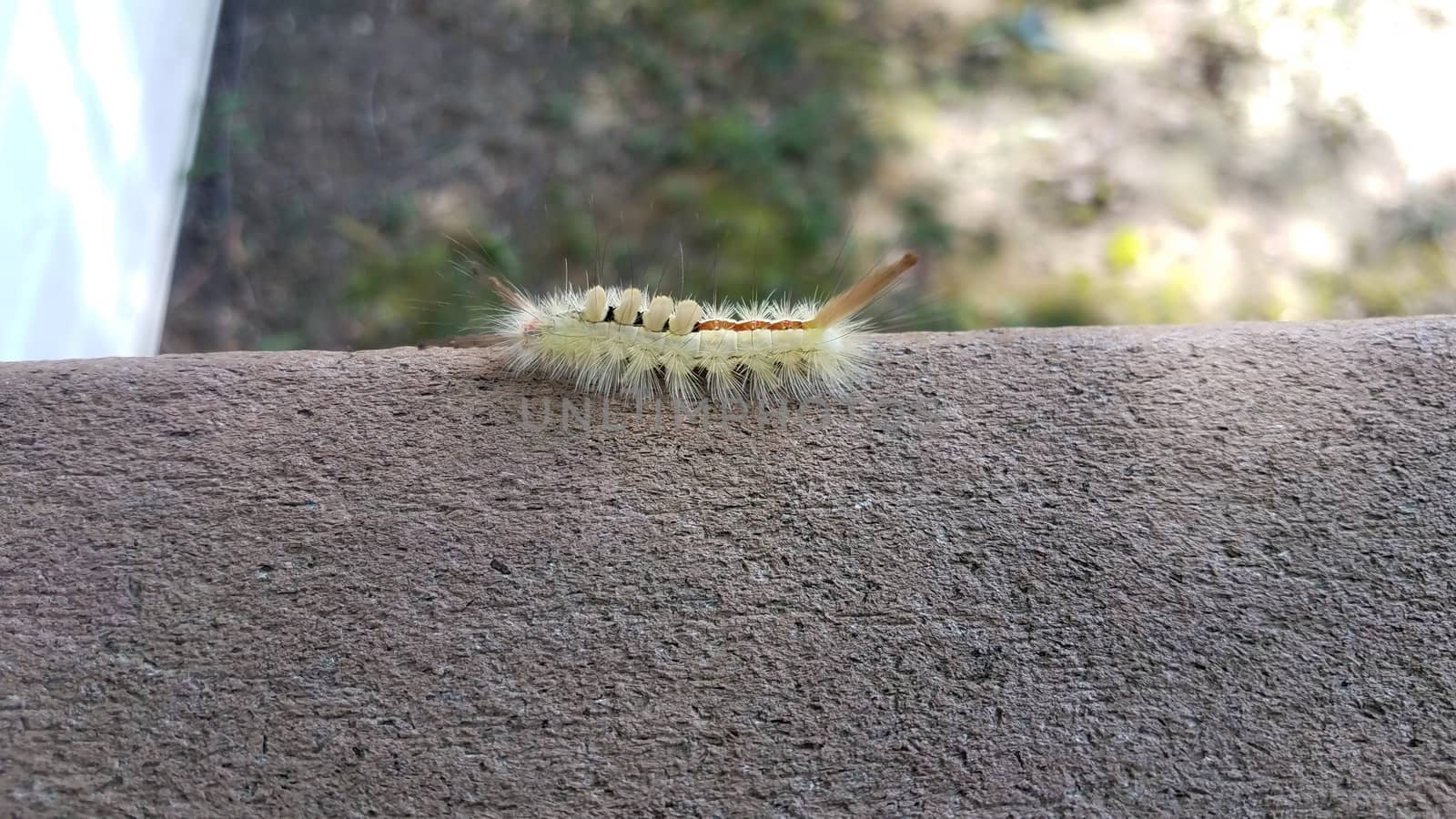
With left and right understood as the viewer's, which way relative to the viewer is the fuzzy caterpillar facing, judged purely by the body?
facing to the left of the viewer
